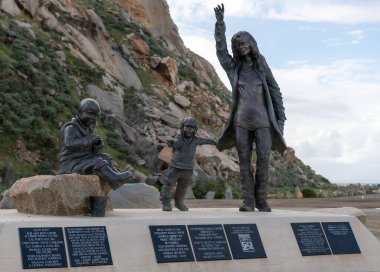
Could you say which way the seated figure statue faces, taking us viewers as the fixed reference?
facing the viewer and to the right of the viewer

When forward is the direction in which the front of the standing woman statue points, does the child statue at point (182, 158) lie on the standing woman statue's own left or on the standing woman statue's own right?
on the standing woman statue's own right

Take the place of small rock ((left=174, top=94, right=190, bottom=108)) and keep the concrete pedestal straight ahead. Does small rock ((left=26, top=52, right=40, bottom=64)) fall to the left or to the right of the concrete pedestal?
right

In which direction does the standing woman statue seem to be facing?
toward the camera

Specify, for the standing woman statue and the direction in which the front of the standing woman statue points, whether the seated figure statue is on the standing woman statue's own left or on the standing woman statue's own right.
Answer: on the standing woman statue's own right

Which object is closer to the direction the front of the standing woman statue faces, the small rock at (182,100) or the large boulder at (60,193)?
the large boulder

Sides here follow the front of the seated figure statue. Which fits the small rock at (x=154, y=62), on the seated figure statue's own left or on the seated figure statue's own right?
on the seated figure statue's own left

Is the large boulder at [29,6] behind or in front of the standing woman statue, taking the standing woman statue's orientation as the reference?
behind

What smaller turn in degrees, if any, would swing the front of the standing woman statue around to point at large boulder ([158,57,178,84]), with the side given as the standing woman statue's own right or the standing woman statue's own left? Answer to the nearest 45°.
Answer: approximately 180°

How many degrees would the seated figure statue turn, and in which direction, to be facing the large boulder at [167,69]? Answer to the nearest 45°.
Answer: approximately 135° to its left

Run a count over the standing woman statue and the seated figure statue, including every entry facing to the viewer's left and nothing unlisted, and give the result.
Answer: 0
